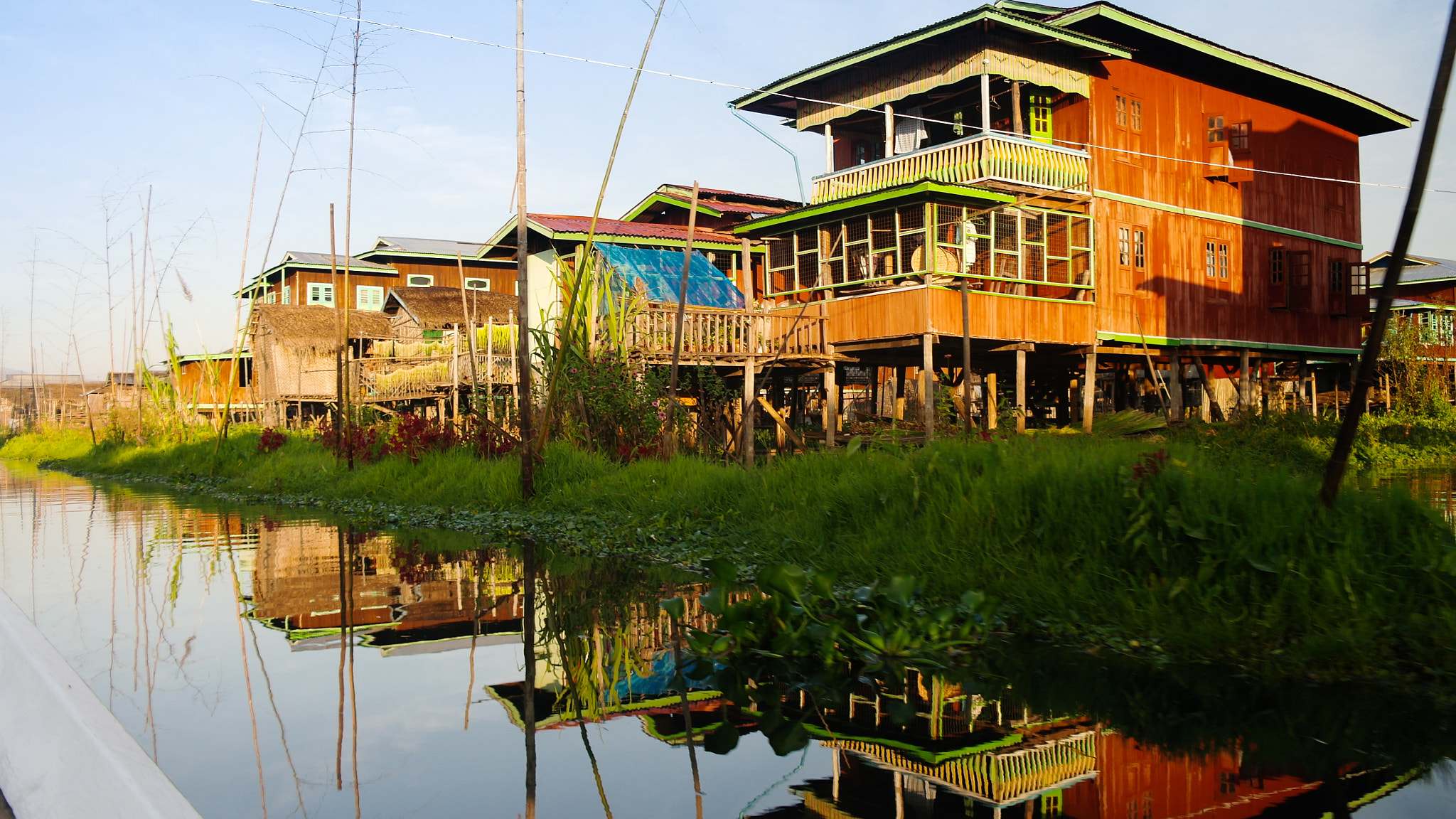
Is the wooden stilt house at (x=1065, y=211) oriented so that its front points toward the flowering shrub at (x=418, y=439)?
yes

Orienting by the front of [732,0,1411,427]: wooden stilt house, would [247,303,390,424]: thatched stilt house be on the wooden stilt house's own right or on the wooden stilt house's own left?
on the wooden stilt house's own right

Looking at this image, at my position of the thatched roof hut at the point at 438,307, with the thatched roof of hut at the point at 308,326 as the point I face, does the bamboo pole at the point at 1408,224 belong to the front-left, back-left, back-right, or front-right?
back-left

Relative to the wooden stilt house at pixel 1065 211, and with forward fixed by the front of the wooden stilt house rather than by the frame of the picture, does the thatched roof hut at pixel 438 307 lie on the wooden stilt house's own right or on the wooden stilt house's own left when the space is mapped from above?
on the wooden stilt house's own right

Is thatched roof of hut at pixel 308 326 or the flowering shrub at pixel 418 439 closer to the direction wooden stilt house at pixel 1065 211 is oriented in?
the flowering shrub

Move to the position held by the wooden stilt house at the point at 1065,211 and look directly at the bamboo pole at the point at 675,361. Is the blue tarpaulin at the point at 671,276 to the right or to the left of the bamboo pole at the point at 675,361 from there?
right

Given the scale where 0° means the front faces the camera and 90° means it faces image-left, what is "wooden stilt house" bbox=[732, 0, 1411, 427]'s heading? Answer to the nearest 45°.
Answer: approximately 45°

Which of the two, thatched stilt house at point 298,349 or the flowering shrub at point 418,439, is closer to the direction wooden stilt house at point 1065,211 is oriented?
the flowering shrub

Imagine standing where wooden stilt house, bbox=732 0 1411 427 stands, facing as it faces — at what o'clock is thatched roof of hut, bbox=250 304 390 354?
The thatched roof of hut is roughly at 2 o'clock from the wooden stilt house.

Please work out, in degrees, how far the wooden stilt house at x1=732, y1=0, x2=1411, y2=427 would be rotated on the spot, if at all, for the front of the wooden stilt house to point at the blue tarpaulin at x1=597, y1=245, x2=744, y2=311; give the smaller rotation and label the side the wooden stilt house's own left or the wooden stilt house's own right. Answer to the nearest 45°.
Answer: approximately 45° to the wooden stilt house's own right
